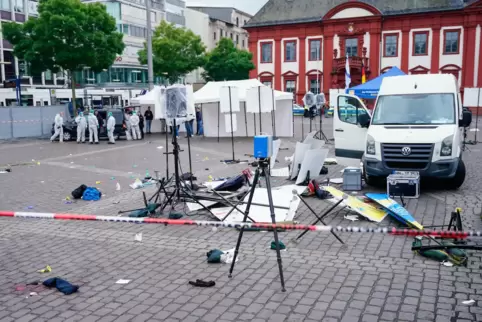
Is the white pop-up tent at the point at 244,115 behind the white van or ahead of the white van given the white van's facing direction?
behind

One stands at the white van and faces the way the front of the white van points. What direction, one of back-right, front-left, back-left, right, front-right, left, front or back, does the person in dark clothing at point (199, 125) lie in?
back-right

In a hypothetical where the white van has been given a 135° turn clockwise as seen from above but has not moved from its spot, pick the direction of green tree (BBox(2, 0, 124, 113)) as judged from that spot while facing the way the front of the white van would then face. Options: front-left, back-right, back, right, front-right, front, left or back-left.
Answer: front

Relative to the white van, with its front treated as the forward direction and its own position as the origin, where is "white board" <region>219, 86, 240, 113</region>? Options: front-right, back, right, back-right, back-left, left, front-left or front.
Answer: back-right

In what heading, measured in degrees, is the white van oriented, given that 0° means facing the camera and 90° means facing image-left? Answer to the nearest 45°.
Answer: approximately 0°

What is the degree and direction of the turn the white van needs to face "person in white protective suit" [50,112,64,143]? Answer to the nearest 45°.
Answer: approximately 135° to its right

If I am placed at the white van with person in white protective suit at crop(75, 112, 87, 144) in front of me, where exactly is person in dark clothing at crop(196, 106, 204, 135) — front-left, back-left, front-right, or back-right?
front-right

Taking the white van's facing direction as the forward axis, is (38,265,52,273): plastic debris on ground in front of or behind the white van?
in front

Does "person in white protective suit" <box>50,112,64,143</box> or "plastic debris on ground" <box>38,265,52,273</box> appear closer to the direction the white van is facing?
the plastic debris on ground

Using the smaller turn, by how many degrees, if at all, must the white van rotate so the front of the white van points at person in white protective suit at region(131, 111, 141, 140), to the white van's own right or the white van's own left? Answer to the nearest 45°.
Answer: approximately 135° to the white van's own right

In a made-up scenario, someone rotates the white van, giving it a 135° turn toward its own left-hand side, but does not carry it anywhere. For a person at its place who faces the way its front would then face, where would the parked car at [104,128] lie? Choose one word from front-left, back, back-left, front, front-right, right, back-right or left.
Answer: left

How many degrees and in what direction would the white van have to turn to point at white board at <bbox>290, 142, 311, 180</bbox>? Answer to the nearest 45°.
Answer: approximately 90° to its right

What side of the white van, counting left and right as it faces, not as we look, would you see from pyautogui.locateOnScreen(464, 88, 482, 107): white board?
back

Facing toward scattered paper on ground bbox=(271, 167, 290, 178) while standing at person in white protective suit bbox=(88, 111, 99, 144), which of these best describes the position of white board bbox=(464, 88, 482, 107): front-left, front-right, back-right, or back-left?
front-left

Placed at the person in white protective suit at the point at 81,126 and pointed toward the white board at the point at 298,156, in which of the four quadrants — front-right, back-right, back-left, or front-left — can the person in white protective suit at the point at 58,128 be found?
back-right
